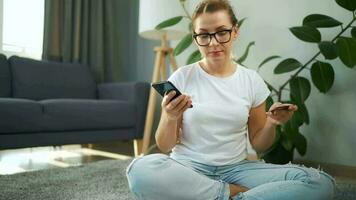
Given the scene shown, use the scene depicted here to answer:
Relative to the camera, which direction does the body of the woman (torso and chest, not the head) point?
toward the camera

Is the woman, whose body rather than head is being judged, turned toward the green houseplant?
no

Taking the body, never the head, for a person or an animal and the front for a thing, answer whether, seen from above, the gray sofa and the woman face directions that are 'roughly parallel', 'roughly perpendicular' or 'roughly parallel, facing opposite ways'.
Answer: roughly parallel

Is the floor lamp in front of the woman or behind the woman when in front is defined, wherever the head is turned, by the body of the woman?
behind

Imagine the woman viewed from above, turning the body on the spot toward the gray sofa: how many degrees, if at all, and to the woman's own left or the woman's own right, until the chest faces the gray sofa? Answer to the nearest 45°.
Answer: approximately 135° to the woman's own right

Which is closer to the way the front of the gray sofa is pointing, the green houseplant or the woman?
the woman

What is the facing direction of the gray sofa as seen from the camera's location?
facing the viewer

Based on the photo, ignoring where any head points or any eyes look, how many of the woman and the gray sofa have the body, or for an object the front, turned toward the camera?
2

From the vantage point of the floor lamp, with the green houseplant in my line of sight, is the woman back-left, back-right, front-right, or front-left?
front-right

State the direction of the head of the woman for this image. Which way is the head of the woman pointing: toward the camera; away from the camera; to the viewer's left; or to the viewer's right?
toward the camera

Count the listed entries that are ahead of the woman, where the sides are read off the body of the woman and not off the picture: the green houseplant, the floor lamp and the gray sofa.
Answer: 0
